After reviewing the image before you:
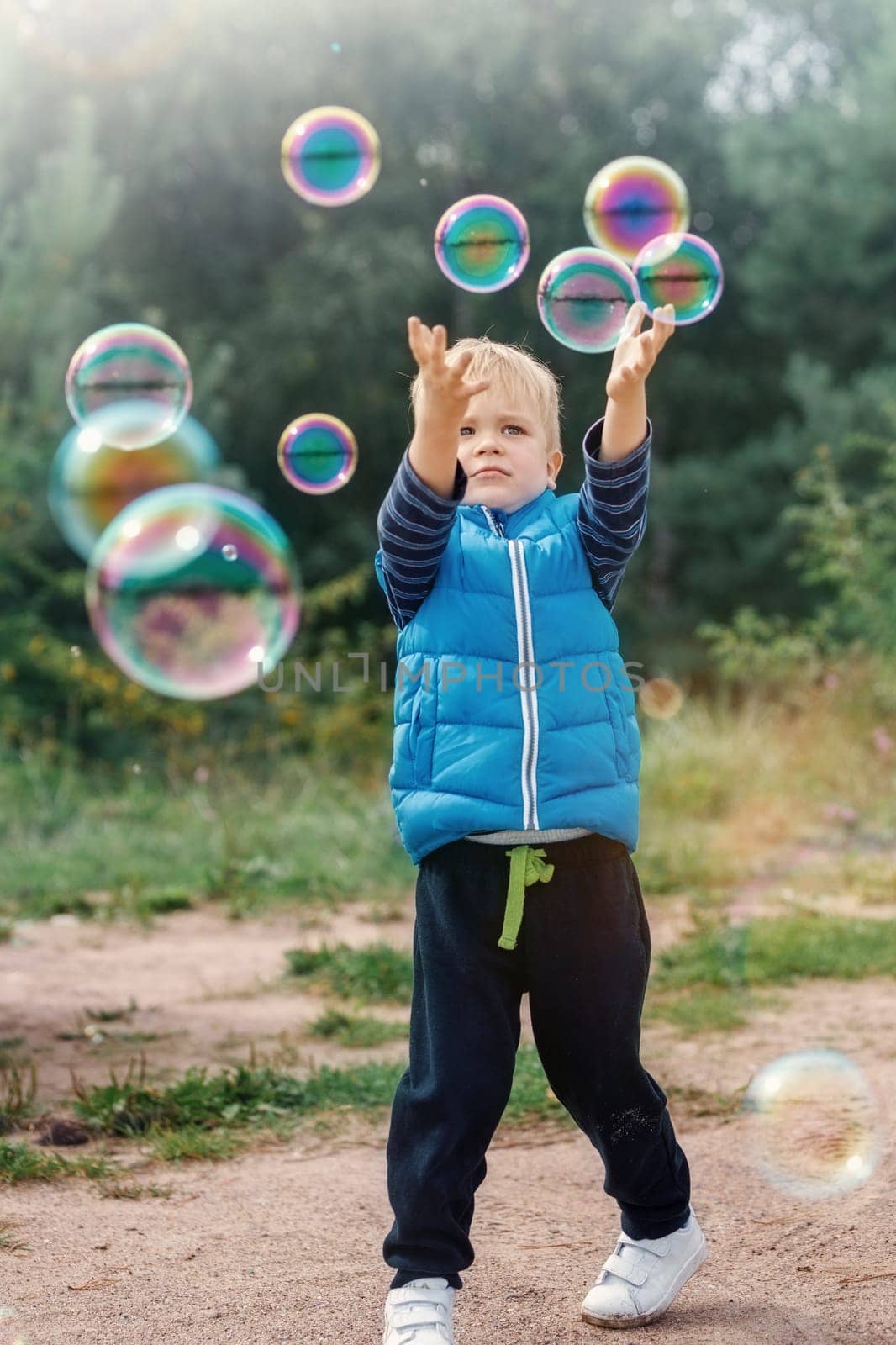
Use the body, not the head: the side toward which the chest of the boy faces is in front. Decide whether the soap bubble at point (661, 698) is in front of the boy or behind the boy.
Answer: behind

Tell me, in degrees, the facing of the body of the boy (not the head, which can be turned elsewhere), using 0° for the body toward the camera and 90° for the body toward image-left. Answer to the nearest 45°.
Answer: approximately 0°
